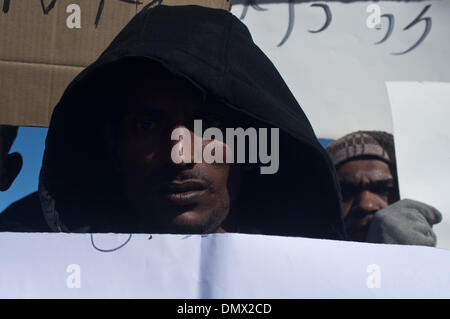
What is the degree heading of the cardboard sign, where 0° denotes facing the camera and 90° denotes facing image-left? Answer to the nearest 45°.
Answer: approximately 0°

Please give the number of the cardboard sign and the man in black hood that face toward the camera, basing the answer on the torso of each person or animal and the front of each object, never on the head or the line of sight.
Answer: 2

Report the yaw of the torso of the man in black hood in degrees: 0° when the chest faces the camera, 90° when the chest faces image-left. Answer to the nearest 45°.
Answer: approximately 0°
